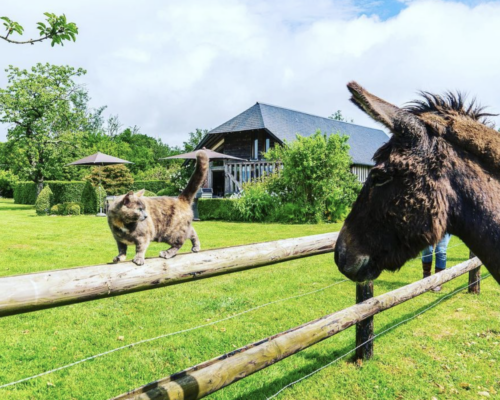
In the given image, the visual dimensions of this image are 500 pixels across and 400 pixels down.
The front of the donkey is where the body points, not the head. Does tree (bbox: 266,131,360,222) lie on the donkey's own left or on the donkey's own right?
on the donkey's own right

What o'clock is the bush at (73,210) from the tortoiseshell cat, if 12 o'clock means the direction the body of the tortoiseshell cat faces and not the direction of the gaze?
The bush is roughly at 4 o'clock from the tortoiseshell cat.

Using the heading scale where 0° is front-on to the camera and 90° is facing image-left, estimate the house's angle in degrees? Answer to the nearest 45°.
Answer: approximately 45°

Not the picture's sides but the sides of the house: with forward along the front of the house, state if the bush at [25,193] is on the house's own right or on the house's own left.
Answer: on the house's own right

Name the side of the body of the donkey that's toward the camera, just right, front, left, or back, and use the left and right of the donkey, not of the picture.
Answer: left

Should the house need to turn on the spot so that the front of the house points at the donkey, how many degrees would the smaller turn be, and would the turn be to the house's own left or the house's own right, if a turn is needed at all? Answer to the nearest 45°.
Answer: approximately 45° to the house's own left

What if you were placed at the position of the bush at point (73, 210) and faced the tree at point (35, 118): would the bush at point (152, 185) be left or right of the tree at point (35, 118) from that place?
right

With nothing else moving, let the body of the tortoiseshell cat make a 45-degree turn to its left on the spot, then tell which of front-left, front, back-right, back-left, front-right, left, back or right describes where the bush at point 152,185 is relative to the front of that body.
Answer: back

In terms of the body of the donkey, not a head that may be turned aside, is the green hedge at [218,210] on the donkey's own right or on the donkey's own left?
on the donkey's own right
